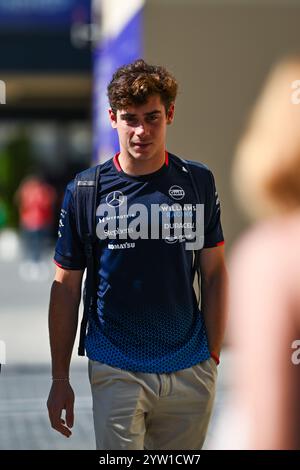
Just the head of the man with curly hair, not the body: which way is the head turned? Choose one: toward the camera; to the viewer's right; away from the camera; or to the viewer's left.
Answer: toward the camera

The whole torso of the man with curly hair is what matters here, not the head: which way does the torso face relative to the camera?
toward the camera

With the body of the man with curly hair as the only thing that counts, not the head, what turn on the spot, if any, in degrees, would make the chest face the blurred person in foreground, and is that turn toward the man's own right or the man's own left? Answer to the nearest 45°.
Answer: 0° — they already face them

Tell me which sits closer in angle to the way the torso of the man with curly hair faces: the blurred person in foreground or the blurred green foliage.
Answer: the blurred person in foreground

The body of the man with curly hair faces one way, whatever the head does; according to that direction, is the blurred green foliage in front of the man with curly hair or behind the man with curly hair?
behind
